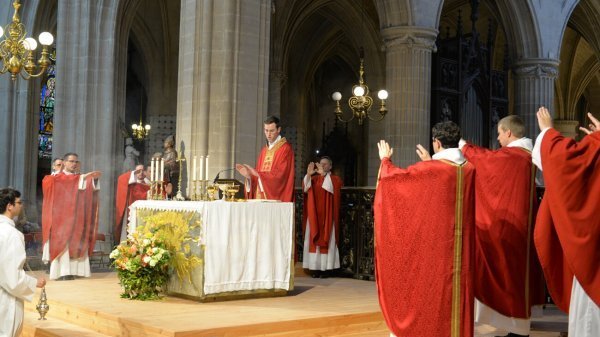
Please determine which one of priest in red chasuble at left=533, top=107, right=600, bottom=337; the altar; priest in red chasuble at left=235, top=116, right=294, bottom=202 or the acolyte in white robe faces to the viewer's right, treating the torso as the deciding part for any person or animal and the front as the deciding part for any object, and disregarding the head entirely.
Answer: the acolyte in white robe

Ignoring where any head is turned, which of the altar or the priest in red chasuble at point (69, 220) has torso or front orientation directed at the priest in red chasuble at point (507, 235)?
the priest in red chasuble at point (69, 220)

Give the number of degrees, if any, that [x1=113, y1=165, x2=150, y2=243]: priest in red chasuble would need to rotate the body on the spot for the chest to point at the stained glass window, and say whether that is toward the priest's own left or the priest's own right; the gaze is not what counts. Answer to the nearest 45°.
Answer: approximately 135° to the priest's own left

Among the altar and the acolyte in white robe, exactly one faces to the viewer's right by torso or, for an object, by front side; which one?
the acolyte in white robe

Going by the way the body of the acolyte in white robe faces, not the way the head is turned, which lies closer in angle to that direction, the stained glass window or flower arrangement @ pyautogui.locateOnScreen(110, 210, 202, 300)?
the flower arrangement

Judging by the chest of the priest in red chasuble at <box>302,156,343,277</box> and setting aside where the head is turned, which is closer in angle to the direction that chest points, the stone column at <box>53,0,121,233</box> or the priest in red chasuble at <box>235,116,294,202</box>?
the priest in red chasuble

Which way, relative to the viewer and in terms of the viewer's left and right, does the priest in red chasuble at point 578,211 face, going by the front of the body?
facing away from the viewer and to the left of the viewer

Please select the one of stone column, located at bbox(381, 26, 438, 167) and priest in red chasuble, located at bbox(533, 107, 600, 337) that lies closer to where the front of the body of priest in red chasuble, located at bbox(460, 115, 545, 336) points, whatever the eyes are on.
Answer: the stone column

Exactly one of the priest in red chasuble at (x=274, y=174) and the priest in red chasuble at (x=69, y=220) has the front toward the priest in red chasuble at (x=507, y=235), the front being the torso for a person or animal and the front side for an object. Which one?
the priest in red chasuble at (x=69, y=220)

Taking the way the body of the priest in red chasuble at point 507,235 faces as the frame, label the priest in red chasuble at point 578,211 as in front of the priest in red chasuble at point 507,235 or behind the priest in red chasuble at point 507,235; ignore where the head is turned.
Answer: behind

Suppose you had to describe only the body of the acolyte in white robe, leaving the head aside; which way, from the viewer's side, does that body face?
to the viewer's right

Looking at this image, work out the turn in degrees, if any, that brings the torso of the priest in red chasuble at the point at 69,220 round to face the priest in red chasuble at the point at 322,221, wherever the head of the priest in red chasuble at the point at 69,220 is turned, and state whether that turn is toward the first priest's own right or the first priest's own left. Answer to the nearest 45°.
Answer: approximately 45° to the first priest's own left
